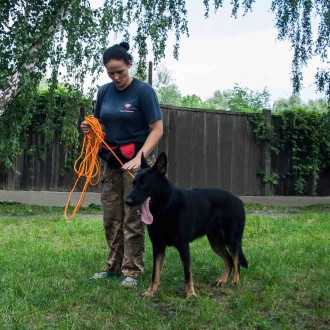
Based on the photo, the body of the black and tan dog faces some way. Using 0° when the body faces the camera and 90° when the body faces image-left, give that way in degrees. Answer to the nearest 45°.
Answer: approximately 45°

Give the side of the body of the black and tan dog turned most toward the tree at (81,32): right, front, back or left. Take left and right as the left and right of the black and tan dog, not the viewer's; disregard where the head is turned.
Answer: right

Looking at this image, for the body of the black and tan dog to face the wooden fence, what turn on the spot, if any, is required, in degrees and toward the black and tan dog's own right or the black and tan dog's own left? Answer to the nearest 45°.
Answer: approximately 135° to the black and tan dog's own right

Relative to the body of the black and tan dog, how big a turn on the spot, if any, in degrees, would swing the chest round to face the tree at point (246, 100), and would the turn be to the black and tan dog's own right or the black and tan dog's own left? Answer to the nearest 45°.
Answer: approximately 135° to the black and tan dog's own right

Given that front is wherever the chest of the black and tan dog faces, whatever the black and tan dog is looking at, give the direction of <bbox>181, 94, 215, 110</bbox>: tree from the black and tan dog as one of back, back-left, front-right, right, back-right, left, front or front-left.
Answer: back-right
